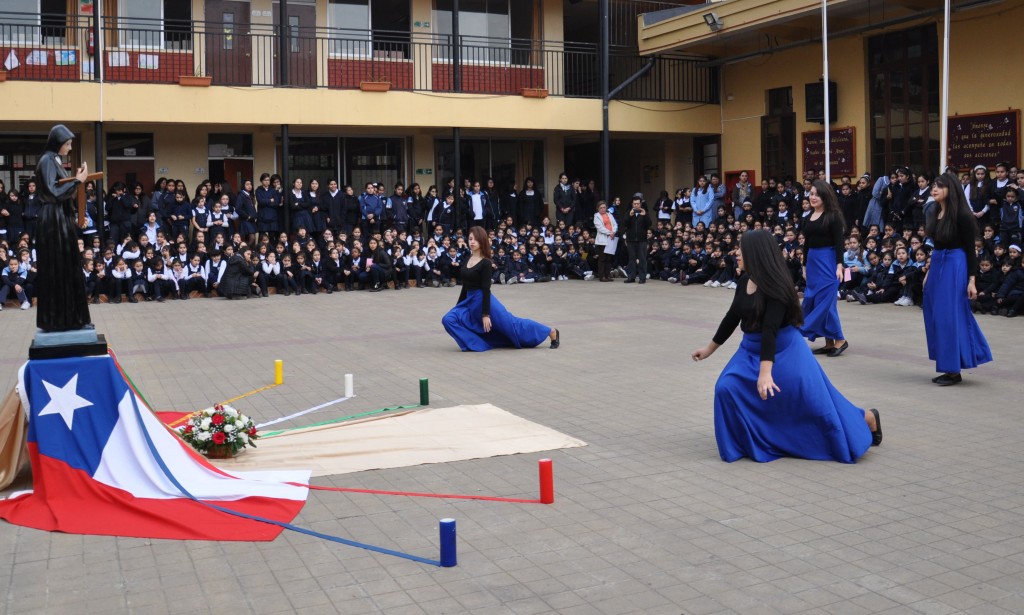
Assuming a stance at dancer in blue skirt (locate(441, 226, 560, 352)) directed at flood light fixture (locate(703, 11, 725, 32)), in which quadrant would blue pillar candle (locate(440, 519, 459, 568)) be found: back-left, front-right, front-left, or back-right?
back-right

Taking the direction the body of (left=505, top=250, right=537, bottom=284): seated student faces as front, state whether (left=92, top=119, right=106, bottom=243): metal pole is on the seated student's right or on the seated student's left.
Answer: on the seated student's right

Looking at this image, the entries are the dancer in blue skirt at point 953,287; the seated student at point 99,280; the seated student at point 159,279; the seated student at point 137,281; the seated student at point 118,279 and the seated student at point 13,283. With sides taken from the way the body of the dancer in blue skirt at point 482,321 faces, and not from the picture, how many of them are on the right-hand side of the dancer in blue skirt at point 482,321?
5

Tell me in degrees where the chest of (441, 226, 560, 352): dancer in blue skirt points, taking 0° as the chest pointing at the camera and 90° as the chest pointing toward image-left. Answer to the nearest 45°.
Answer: approximately 45°

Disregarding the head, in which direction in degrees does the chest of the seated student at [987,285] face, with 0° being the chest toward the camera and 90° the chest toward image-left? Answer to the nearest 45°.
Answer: approximately 45°

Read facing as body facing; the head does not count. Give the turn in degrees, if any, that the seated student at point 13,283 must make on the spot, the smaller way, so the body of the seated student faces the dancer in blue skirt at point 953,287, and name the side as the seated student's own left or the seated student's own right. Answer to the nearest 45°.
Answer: approximately 45° to the seated student's own left

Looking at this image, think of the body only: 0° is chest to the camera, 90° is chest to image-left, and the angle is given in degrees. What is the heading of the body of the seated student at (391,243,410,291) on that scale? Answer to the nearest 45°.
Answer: approximately 0°

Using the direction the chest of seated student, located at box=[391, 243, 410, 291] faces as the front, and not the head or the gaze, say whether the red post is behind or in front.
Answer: in front

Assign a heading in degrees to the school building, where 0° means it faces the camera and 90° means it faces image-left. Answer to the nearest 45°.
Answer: approximately 0°

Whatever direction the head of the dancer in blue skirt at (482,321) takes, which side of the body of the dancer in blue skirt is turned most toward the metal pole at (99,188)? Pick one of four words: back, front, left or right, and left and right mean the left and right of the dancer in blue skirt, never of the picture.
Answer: right
